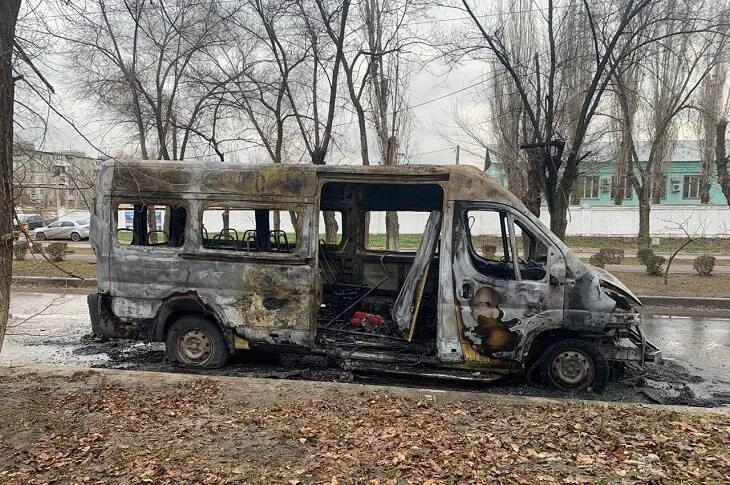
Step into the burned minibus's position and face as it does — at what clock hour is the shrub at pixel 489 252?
The shrub is roughly at 10 o'clock from the burned minibus.

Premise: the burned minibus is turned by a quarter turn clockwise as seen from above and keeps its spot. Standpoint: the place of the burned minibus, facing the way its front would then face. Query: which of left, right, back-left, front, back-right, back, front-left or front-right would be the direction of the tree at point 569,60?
back-left

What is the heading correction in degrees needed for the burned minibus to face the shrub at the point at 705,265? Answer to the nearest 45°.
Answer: approximately 45° to its left

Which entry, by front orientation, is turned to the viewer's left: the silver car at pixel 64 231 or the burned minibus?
the silver car

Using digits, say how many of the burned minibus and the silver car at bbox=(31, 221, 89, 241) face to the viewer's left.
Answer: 1

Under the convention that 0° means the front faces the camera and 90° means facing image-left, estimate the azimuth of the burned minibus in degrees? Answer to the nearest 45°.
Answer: approximately 270°

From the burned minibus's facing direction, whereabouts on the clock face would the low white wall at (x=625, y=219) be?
The low white wall is roughly at 10 o'clock from the burned minibus.

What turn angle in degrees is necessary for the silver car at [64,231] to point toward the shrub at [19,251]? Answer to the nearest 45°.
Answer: approximately 90° to its left

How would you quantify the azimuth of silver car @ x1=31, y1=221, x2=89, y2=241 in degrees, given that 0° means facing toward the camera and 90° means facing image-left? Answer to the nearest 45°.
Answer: approximately 90°

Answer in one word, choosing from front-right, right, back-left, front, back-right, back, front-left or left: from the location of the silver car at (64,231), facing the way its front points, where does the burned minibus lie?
left

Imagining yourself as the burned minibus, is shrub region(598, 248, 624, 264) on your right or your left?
on your left

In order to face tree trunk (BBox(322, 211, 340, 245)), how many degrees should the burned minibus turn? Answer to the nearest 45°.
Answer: approximately 90° to its left

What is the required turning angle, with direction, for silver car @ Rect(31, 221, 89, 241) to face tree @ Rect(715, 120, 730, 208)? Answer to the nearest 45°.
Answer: approximately 135° to its left
